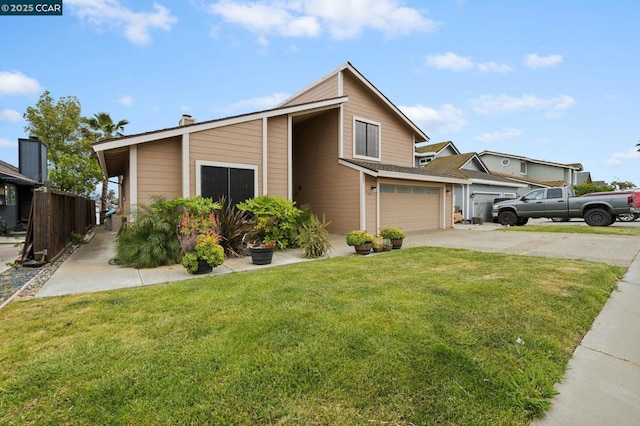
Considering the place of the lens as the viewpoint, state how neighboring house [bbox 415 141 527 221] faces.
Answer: facing the viewer and to the right of the viewer

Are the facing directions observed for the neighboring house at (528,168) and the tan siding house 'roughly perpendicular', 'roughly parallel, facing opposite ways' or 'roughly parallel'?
roughly parallel

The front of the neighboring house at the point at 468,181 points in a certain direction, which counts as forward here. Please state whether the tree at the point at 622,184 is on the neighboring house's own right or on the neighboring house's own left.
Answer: on the neighboring house's own left

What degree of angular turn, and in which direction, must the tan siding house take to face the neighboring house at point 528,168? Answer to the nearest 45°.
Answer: approximately 90° to its left

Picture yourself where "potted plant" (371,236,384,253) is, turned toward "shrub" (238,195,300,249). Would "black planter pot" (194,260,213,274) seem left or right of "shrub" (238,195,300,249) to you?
left

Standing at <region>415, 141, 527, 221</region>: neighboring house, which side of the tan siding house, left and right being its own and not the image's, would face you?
left

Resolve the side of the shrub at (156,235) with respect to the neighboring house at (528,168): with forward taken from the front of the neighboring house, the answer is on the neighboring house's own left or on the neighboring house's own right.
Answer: on the neighboring house's own right

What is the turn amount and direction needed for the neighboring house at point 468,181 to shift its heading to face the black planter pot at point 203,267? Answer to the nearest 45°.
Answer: approximately 45° to its right

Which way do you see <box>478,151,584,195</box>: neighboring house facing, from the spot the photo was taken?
facing to the right of the viewer

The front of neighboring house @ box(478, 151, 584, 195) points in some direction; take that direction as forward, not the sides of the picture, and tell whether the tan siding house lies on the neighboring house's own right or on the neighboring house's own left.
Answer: on the neighboring house's own right

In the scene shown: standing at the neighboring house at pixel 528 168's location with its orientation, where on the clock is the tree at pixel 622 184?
The tree is roughly at 10 o'clock from the neighboring house.

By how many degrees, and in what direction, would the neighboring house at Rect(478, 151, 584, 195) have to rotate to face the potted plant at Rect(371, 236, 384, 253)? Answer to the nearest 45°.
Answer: approximately 90° to its right

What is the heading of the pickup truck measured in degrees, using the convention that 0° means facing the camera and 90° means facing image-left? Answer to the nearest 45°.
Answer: approximately 90°

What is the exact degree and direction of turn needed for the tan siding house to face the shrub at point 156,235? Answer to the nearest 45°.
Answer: approximately 90° to its right

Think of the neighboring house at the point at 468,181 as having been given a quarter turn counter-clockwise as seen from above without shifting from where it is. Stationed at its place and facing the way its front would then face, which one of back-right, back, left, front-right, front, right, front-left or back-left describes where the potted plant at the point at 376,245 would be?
back-right

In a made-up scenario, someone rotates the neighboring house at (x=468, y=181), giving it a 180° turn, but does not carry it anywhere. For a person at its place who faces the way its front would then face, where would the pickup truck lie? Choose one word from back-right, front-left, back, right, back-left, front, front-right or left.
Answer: back

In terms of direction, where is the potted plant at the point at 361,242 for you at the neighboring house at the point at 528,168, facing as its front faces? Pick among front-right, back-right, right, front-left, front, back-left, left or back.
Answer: right
